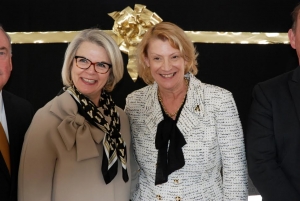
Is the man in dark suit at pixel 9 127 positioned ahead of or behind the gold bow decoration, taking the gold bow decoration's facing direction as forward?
ahead

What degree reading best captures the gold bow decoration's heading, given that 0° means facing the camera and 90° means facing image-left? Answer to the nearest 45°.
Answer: approximately 0°

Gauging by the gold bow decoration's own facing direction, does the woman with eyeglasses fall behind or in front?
in front

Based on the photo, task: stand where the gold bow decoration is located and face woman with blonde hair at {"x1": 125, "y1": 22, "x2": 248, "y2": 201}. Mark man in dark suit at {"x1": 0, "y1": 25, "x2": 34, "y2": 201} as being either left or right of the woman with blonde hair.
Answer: right

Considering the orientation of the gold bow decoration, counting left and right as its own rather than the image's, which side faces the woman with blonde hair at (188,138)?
front

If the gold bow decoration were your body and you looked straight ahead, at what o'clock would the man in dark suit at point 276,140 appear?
The man in dark suit is roughly at 11 o'clock from the gold bow decoration.
